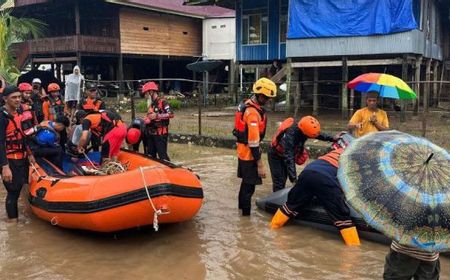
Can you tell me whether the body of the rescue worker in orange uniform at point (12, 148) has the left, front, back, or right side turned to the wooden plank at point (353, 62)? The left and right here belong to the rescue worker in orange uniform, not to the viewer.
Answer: left

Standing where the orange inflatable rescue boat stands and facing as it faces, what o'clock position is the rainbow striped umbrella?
The rainbow striped umbrella is roughly at 10 o'clock from the orange inflatable rescue boat.

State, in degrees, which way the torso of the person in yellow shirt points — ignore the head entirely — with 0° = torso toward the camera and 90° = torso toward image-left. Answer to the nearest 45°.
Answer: approximately 0°

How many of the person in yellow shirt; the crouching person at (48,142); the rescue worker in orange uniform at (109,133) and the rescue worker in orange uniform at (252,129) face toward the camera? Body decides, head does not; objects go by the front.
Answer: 1

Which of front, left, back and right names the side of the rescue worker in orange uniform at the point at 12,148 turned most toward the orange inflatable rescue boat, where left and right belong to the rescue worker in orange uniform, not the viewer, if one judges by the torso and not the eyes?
front

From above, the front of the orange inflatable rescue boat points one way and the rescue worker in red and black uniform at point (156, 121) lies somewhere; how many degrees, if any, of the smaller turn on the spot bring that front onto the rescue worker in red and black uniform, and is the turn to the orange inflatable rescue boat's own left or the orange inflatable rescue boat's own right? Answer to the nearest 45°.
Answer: approximately 135° to the orange inflatable rescue boat's own left

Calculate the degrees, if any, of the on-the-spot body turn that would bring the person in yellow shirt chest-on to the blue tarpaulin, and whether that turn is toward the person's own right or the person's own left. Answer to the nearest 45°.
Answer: approximately 180°

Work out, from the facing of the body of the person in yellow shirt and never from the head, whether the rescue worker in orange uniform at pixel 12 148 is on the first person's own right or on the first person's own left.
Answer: on the first person's own right

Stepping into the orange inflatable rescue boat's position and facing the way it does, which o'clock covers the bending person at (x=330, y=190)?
The bending person is roughly at 11 o'clock from the orange inflatable rescue boat.

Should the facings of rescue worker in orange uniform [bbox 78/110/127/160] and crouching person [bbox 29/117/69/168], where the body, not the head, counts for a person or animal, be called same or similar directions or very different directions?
very different directions

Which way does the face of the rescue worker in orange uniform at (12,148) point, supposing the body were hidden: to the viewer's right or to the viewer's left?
to the viewer's right

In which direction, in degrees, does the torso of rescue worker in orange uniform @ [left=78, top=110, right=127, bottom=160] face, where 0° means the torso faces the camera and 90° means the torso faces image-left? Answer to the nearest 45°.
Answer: approximately 90°

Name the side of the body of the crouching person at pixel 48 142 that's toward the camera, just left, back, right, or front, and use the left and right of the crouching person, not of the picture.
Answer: right
